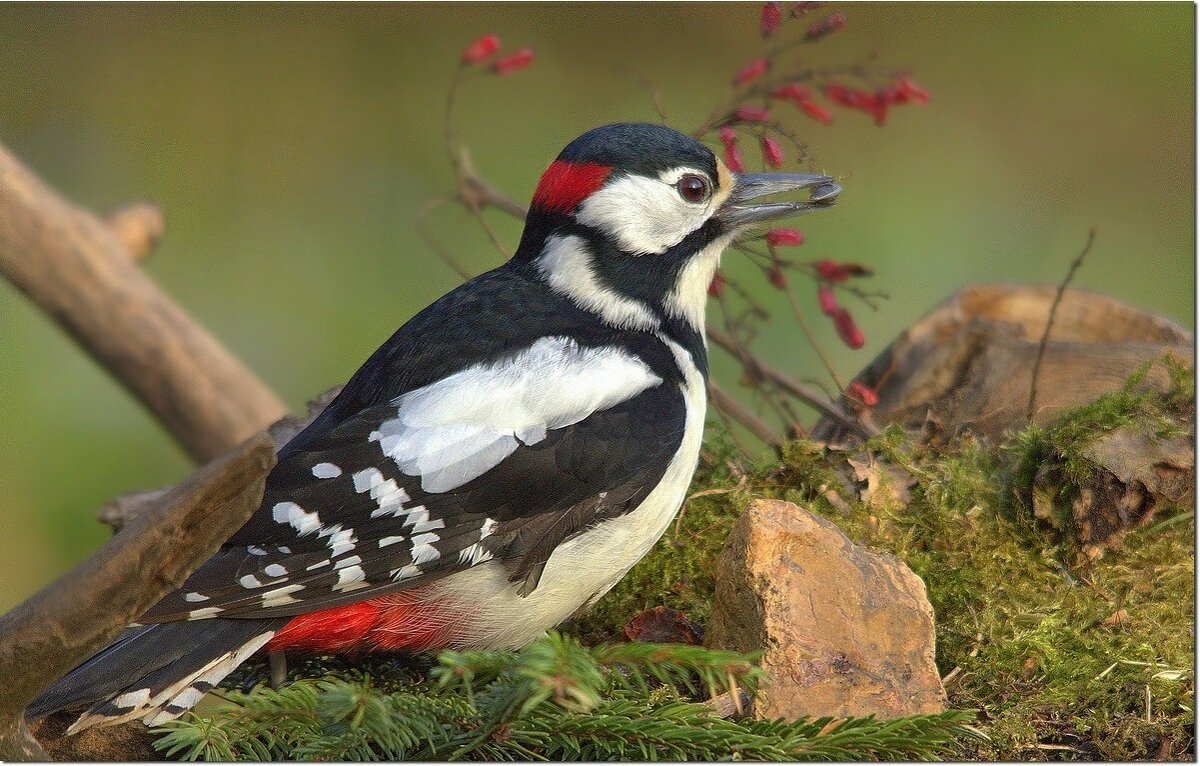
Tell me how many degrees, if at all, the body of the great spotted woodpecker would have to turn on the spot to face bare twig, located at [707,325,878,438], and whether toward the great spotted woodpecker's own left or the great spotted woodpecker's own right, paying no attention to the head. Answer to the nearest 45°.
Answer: approximately 45° to the great spotted woodpecker's own left

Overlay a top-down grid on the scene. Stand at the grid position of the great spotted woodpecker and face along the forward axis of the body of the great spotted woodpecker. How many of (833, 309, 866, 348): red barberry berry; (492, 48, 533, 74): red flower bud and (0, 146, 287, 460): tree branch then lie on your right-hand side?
0

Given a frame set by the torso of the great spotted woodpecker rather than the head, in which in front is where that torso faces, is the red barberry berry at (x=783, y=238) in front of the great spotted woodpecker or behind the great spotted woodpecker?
in front

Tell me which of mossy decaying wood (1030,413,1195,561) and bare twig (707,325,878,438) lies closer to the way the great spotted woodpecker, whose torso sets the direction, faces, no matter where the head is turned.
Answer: the mossy decaying wood

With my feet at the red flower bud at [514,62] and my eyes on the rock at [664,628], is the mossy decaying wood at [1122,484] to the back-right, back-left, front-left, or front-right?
front-left

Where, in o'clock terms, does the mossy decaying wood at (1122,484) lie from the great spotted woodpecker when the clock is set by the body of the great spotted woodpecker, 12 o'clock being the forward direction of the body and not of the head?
The mossy decaying wood is roughly at 12 o'clock from the great spotted woodpecker.

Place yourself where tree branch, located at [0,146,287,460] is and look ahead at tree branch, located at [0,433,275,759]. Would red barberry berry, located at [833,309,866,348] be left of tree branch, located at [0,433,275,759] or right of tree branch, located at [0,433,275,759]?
left

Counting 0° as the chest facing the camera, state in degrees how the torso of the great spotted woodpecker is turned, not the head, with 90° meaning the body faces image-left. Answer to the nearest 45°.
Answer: approximately 270°

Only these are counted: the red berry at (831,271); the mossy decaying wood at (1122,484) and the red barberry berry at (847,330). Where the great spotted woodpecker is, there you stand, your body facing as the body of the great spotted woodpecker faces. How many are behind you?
0
